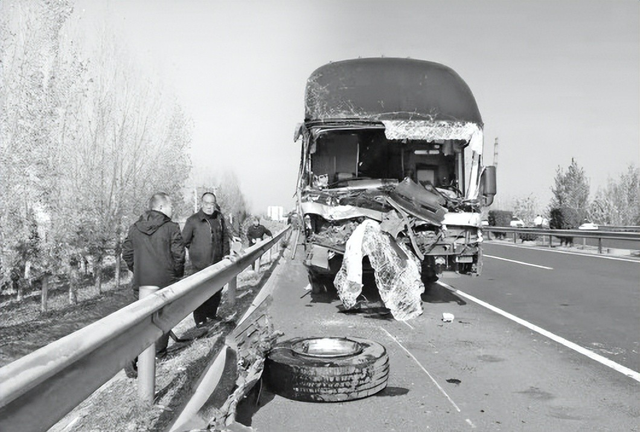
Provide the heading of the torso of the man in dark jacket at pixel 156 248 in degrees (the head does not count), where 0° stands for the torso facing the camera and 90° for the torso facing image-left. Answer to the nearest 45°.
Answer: approximately 225°

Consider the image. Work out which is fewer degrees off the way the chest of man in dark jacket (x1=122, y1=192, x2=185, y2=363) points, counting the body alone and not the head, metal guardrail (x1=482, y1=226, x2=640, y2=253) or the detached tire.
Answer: the metal guardrail

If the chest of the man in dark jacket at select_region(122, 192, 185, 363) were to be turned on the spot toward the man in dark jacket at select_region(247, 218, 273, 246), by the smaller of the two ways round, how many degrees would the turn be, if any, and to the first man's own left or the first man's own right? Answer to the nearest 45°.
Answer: approximately 45° to the first man's own left

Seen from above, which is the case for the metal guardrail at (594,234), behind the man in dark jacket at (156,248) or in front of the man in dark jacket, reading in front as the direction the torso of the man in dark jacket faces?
in front

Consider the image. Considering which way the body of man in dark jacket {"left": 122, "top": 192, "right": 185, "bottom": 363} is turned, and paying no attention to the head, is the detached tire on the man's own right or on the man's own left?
on the man's own right
